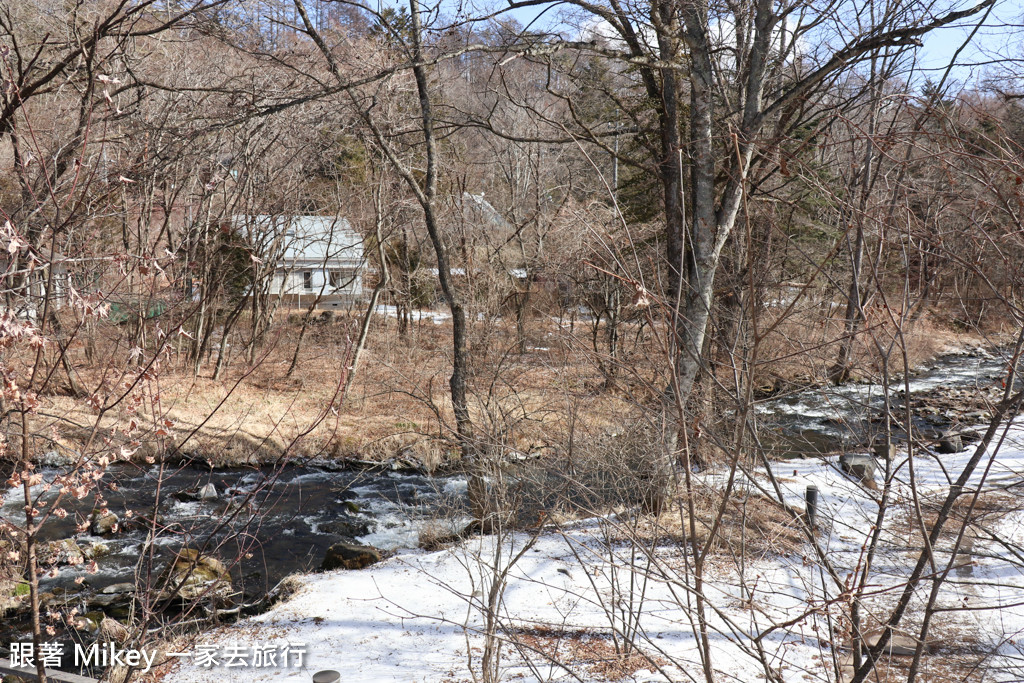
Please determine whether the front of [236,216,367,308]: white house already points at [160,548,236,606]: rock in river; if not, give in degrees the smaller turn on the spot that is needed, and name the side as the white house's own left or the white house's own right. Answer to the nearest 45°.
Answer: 0° — it already faces it

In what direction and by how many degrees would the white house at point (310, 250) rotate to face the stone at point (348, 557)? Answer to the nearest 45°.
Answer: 0° — it already faces it

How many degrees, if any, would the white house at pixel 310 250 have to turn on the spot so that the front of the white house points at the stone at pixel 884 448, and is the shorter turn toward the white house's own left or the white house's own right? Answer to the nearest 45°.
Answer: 0° — it already faces it

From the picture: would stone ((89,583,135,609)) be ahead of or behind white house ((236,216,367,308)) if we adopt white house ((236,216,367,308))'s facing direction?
ahead

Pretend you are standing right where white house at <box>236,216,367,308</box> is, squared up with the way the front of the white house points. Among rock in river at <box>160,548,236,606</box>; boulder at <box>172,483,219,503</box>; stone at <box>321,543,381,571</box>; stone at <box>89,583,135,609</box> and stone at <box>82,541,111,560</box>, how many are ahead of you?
5

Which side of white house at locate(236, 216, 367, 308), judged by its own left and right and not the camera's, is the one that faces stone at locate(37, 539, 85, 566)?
front

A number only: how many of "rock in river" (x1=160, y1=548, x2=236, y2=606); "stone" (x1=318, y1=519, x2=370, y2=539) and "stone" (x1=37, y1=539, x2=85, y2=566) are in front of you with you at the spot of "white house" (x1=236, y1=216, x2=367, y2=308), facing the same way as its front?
3

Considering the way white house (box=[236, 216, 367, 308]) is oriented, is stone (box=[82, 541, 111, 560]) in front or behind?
in front

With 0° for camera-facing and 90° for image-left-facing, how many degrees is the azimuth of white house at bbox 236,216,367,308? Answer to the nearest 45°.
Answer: approximately 0°

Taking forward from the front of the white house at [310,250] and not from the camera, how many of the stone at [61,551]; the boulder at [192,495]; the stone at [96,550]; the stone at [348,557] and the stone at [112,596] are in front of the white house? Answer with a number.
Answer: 5
